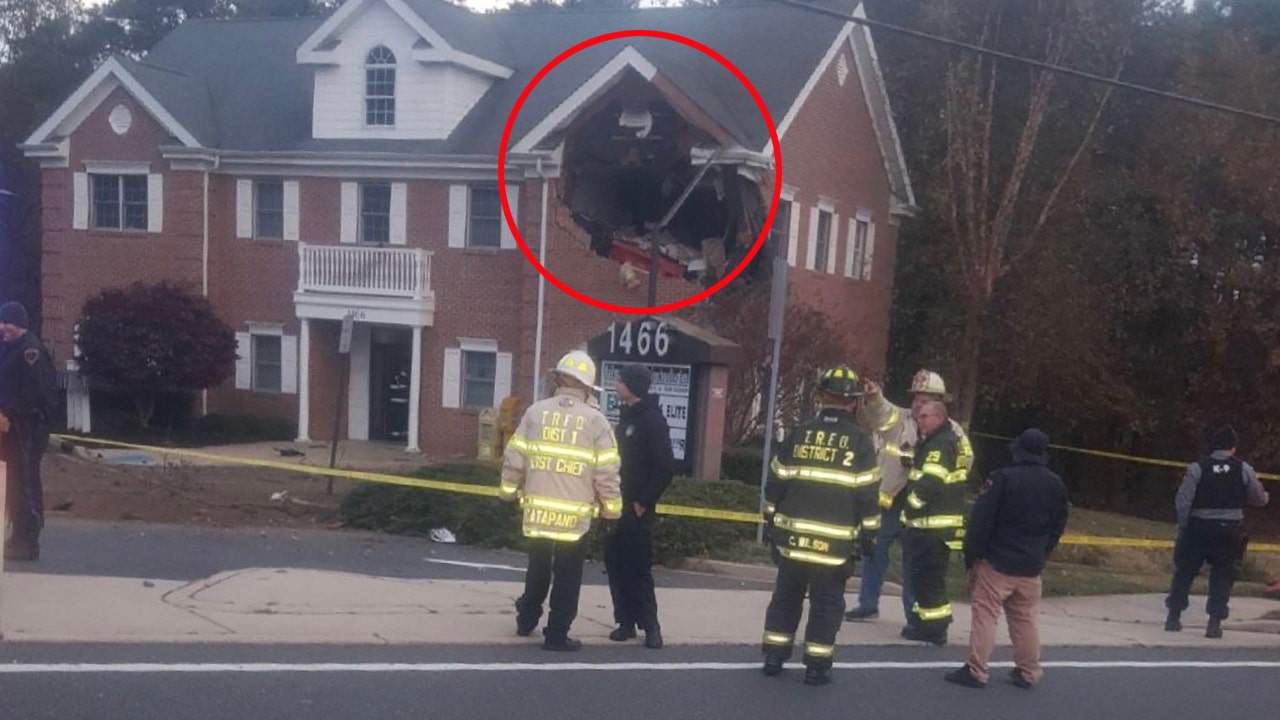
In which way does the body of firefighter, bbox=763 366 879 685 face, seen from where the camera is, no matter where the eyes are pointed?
away from the camera

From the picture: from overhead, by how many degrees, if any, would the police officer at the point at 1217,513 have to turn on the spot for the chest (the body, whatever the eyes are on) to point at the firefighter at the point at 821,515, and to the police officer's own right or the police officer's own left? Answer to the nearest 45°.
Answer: approximately 135° to the police officer's own left

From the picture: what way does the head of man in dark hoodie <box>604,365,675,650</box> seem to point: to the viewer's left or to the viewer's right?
to the viewer's left

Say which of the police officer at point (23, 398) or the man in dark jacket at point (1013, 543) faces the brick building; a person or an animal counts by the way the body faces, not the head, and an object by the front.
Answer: the man in dark jacket

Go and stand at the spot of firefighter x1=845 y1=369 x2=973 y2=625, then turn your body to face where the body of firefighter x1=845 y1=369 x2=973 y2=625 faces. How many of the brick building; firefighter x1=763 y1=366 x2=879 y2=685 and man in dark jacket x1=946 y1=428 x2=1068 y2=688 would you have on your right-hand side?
1

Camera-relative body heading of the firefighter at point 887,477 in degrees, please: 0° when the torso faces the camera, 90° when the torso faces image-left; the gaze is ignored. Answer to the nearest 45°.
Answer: approximately 45°

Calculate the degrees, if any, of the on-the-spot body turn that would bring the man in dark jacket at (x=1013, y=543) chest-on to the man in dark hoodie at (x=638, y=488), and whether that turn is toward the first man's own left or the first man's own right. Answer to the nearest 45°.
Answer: approximately 45° to the first man's own left

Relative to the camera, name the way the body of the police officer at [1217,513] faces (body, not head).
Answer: away from the camera
